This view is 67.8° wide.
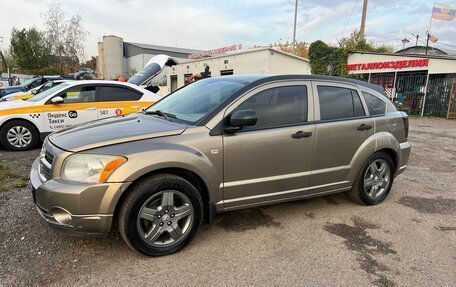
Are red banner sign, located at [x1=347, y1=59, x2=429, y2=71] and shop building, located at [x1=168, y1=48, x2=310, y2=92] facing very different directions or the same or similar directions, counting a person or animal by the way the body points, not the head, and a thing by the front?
same or similar directions

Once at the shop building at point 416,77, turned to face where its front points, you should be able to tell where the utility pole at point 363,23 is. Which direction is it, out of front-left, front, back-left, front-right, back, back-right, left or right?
right

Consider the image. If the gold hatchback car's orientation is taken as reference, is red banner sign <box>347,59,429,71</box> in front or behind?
behind

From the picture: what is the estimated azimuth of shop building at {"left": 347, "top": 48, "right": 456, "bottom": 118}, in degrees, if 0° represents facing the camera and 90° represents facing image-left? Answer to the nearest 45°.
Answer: approximately 45°

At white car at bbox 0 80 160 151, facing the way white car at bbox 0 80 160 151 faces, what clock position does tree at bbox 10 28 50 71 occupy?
The tree is roughly at 3 o'clock from the white car.

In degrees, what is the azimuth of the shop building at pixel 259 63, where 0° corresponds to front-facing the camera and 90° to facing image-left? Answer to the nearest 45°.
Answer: approximately 45°

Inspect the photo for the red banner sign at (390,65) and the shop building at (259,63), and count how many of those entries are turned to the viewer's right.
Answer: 0

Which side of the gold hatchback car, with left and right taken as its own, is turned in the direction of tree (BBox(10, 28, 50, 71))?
right

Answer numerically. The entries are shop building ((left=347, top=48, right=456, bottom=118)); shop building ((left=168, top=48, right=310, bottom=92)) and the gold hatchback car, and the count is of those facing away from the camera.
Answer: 0

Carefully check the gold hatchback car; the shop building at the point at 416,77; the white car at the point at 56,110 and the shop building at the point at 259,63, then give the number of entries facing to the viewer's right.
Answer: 0

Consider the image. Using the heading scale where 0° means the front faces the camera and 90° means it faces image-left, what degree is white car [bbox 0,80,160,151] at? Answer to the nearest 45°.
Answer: approximately 90°

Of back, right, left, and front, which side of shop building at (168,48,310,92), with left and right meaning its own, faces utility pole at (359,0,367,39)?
left

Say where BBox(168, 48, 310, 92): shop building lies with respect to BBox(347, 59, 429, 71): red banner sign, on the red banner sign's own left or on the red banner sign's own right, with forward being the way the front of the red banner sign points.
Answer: on the red banner sign's own right

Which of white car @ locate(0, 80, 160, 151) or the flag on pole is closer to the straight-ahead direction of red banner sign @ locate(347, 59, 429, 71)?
the white car

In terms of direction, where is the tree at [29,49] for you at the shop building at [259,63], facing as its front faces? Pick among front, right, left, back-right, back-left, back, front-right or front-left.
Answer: right

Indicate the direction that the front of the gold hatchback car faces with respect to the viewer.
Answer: facing the viewer and to the left of the viewer

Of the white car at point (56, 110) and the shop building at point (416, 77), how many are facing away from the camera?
0

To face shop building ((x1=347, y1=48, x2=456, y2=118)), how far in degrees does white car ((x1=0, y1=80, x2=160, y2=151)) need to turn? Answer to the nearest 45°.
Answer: approximately 180°

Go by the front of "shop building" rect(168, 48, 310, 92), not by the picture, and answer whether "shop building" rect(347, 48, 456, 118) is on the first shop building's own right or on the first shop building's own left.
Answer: on the first shop building's own left

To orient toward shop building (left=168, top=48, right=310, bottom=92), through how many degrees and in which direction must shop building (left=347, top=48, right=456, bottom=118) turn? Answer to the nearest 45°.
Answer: approximately 45° to its right
